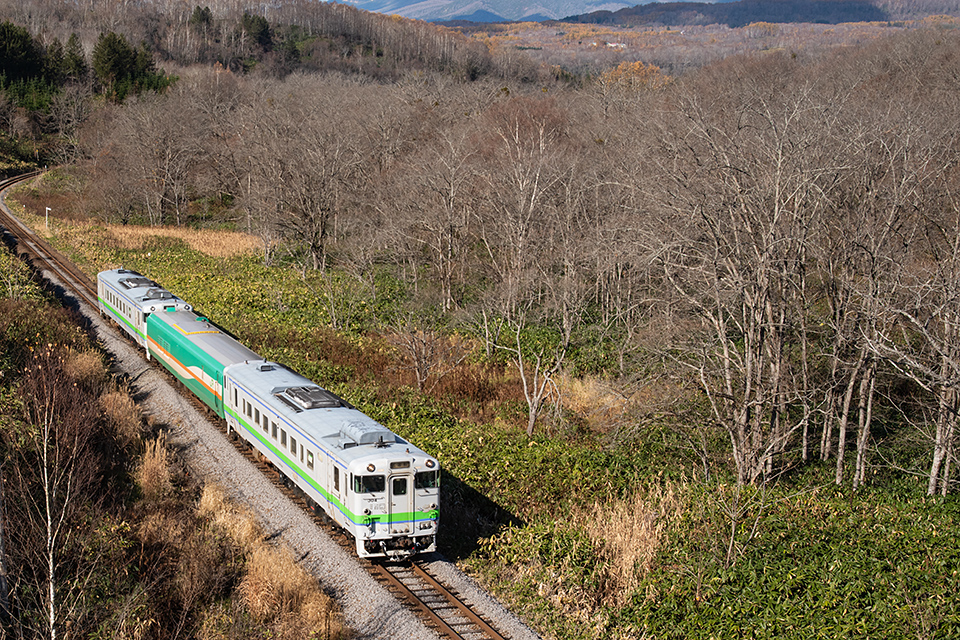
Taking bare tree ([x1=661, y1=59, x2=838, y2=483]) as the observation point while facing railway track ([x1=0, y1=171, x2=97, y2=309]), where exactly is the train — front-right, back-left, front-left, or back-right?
front-left

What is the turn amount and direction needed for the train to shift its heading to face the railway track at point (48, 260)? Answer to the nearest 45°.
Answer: approximately 135° to its left

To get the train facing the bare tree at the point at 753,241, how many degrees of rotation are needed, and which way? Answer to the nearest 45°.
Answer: approximately 45° to its left

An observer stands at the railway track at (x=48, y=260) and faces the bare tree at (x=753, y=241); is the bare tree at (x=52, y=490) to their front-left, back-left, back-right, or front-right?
front-right

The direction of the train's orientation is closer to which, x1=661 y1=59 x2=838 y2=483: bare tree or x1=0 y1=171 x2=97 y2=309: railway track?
the bare tree
